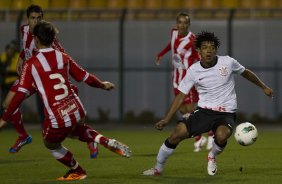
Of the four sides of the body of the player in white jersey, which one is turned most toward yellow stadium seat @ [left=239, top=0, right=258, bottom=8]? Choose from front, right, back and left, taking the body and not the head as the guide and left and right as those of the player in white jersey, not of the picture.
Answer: back

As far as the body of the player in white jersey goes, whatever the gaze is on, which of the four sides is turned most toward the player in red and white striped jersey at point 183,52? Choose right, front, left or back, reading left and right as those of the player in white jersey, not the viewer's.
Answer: back

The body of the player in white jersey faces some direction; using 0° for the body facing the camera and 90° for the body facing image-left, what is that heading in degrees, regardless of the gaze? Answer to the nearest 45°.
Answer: approximately 0°

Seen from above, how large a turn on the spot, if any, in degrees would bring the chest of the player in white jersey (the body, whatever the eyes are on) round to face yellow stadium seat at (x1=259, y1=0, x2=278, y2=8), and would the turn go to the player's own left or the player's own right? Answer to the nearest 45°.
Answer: approximately 180°

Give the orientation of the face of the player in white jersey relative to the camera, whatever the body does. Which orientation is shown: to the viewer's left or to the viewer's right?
to the viewer's left

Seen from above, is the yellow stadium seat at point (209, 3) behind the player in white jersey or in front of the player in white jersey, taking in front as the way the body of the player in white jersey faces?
behind

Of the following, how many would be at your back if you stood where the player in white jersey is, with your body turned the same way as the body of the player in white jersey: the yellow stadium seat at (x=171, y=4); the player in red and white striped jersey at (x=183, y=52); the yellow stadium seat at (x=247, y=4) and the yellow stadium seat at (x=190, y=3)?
4

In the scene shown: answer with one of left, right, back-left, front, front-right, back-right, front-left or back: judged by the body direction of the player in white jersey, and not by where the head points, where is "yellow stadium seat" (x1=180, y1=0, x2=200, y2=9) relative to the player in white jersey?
back

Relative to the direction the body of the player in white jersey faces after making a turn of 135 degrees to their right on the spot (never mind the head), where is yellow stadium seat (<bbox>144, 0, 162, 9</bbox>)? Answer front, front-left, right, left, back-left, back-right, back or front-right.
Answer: front-right

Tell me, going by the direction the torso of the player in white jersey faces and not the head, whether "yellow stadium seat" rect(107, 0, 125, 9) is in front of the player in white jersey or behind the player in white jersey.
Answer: behind
